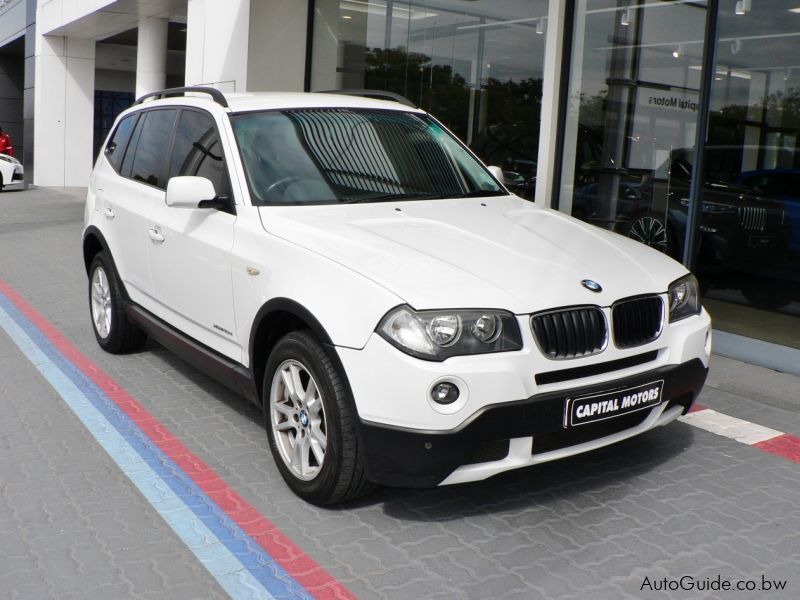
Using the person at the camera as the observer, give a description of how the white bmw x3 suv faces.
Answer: facing the viewer and to the right of the viewer

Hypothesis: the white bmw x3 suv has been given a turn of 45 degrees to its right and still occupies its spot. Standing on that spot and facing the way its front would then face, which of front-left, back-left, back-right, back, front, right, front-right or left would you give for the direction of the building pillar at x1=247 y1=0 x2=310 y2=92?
back

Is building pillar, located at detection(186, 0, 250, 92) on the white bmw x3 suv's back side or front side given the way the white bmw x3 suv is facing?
on the back side

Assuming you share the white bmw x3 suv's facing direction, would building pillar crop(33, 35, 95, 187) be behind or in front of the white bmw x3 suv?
behind

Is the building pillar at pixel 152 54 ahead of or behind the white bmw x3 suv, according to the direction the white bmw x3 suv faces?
behind
